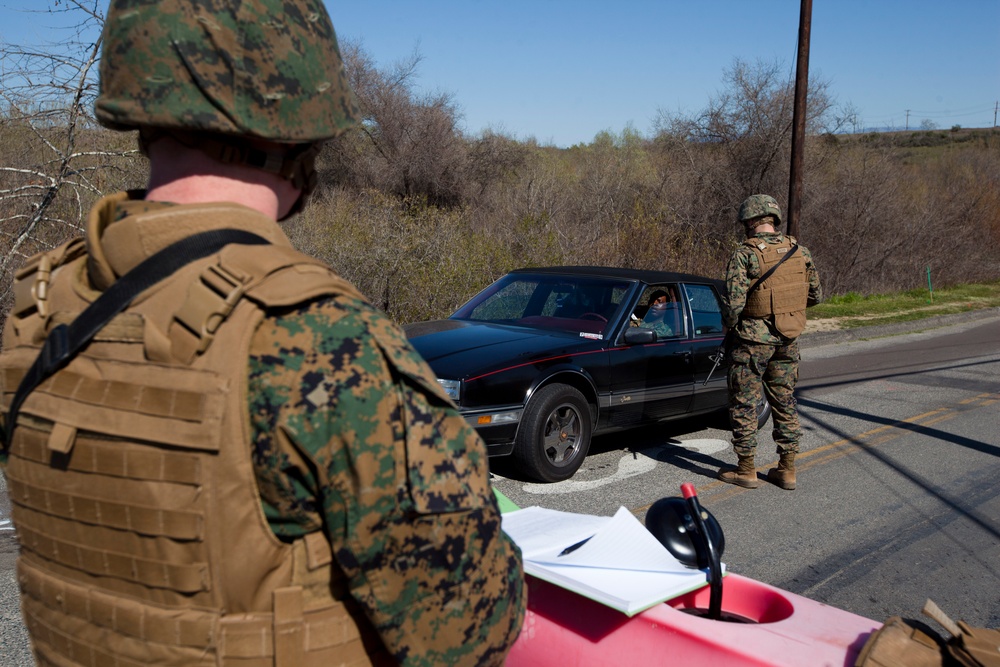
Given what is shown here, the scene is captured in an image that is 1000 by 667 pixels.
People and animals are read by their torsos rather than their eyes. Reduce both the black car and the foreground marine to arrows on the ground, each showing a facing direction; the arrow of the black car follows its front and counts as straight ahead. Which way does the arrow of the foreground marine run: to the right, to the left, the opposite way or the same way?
the opposite way

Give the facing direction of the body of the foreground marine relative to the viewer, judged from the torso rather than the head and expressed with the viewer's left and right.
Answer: facing away from the viewer and to the right of the viewer

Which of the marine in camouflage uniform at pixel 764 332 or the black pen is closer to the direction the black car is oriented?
the black pen

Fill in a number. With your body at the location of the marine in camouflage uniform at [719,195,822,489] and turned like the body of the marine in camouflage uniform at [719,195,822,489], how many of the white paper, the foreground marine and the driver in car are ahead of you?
1

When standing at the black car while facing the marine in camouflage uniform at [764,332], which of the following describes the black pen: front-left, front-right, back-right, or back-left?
front-right

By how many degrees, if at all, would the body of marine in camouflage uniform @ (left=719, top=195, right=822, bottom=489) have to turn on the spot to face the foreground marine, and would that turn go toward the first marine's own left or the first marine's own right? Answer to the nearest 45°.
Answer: approximately 135° to the first marine's own left

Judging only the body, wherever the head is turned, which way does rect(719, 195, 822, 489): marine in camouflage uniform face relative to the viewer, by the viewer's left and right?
facing away from the viewer and to the left of the viewer

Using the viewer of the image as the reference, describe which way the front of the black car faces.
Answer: facing the viewer and to the left of the viewer

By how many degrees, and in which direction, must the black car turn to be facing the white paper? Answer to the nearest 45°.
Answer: approximately 45° to its left

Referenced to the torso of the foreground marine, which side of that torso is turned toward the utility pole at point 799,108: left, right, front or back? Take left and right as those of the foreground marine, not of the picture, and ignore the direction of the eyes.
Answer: front

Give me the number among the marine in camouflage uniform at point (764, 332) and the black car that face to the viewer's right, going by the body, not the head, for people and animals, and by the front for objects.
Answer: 0

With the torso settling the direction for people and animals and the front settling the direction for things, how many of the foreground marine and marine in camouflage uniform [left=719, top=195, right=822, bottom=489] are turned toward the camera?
0

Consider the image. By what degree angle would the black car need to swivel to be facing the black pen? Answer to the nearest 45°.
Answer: approximately 45° to its left

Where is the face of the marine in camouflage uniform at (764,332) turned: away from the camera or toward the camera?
away from the camera

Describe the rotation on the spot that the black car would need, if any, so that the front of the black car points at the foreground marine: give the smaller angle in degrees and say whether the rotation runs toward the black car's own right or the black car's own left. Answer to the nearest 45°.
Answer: approximately 45° to the black car's own left

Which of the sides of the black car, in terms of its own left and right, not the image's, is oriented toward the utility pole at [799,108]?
back
